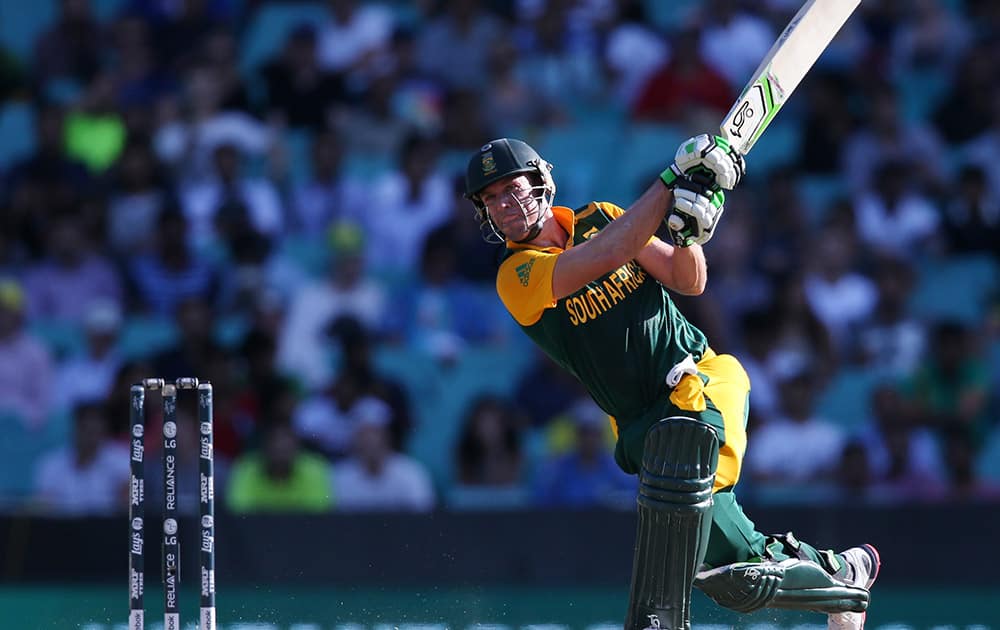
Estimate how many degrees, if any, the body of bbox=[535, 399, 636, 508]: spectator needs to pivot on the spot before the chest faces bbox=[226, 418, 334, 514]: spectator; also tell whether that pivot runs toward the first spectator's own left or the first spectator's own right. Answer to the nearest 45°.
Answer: approximately 90° to the first spectator's own right

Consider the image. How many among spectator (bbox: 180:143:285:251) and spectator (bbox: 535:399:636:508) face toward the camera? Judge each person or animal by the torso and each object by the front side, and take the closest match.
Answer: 2

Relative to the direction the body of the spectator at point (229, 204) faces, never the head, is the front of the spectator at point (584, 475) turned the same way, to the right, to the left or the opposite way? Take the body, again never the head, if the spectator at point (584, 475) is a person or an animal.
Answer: the same way

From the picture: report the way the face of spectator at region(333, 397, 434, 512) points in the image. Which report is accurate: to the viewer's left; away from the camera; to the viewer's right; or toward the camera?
toward the camera

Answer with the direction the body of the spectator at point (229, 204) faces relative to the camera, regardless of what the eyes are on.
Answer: toward the camera

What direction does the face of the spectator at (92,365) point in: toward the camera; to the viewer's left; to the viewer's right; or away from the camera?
toward the camera

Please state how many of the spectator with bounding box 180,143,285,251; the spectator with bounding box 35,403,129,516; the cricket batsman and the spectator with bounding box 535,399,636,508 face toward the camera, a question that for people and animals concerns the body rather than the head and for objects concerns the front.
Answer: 4

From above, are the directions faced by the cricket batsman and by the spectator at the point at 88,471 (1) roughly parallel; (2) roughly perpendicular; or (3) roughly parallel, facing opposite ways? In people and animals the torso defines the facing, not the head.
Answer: roughly parallel

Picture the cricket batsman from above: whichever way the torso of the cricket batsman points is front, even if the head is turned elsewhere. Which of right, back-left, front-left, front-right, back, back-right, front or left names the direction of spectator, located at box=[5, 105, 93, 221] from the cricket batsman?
back-right

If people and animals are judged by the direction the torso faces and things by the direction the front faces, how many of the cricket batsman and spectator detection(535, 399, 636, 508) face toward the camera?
2

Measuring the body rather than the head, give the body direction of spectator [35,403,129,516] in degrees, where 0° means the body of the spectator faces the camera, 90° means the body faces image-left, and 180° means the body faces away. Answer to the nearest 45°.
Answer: approximately 0°

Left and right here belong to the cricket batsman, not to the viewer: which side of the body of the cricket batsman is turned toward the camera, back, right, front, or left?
front

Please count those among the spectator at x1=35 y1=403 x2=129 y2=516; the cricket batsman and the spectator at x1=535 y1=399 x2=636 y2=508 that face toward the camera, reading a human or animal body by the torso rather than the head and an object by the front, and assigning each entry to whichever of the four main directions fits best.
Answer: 3

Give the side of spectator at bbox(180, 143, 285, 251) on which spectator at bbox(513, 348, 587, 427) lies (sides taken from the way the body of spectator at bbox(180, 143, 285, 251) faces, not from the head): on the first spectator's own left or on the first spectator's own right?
on the first spectator's own left

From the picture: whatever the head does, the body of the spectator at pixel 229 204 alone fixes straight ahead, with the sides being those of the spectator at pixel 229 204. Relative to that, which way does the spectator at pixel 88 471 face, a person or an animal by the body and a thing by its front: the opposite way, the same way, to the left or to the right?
the same way

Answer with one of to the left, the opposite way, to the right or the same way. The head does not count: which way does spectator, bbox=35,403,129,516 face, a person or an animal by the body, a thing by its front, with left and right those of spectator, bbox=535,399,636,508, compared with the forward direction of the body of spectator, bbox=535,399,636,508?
the same way
